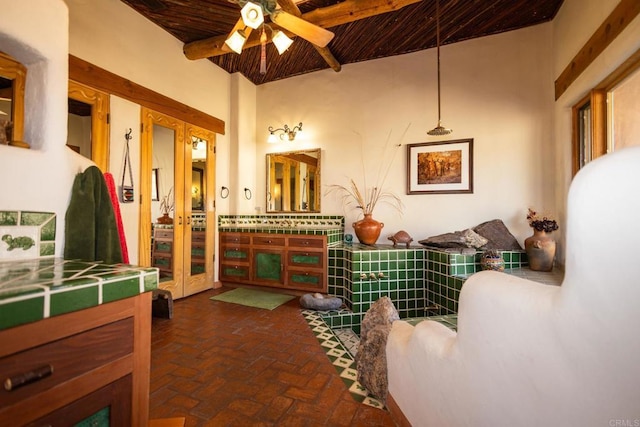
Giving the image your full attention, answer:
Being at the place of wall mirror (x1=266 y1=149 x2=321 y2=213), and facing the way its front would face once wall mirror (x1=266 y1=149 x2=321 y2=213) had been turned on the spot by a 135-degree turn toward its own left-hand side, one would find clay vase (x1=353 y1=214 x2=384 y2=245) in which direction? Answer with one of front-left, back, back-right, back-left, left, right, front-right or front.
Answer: front-right

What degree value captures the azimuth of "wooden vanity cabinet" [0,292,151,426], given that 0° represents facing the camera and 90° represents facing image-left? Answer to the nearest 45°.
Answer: approximately 315°

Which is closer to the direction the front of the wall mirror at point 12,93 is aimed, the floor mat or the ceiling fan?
the ceiling fan

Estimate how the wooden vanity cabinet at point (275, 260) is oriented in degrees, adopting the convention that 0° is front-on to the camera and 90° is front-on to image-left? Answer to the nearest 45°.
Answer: approximately 45°

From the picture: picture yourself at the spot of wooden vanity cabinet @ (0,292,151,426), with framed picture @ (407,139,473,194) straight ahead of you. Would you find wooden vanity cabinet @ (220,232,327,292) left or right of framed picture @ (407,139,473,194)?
left

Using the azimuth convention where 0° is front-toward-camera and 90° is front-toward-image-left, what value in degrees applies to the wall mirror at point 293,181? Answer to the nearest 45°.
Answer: approximately 45°
